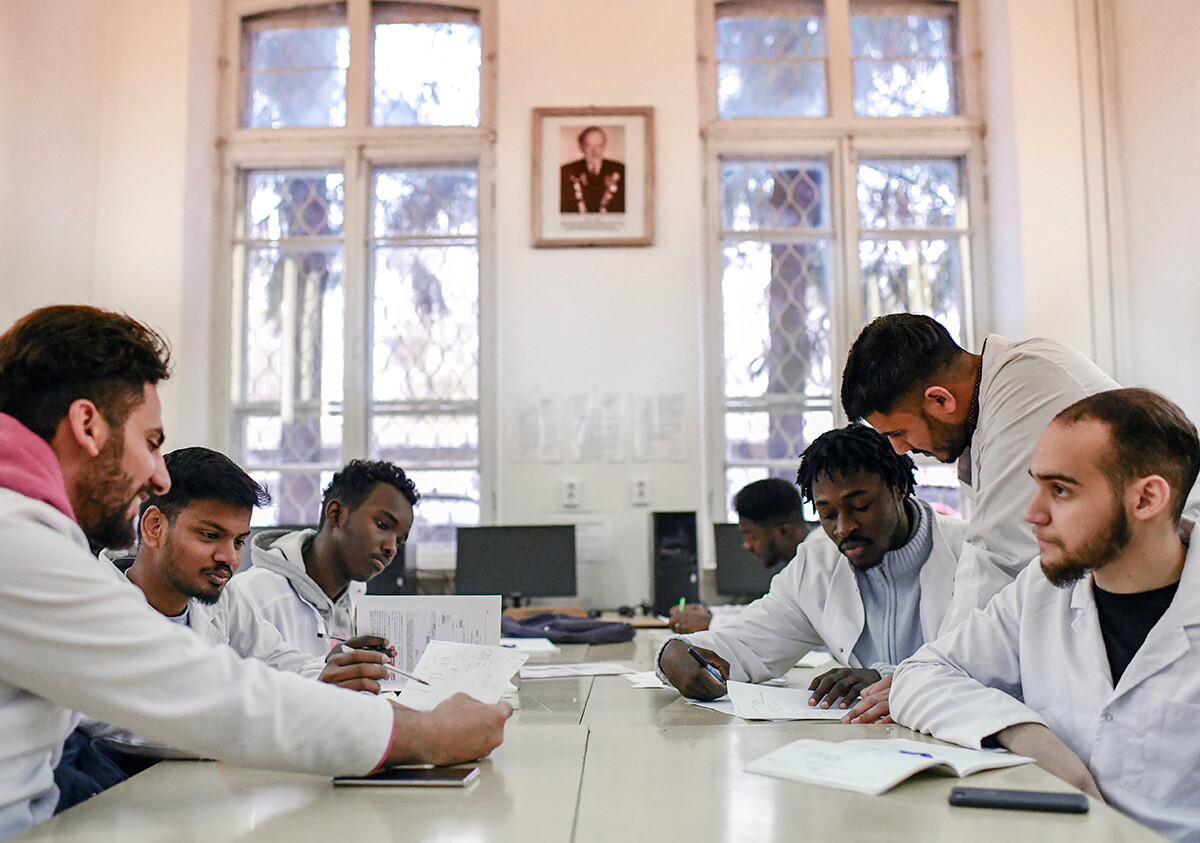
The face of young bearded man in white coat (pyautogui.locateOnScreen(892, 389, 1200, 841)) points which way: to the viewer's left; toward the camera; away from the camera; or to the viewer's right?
to the viewer's left

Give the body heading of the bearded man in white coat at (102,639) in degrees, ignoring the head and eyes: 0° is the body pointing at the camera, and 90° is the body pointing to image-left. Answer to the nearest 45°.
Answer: approximately 270°

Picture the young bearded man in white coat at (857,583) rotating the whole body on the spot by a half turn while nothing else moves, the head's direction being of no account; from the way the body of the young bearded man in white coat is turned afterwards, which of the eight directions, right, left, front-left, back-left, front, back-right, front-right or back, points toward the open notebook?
back-right

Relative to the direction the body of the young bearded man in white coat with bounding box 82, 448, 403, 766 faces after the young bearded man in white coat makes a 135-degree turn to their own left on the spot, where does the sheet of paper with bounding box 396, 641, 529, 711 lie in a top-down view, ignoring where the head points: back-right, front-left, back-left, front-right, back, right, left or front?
back-right

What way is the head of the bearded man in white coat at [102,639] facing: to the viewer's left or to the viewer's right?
to the viewer's right

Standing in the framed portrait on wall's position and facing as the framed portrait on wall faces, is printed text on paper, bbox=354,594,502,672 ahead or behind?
ahead

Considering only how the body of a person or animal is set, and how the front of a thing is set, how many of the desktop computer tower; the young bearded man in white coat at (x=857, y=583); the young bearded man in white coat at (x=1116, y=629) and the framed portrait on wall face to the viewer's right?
0

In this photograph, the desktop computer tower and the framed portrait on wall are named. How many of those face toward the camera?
2

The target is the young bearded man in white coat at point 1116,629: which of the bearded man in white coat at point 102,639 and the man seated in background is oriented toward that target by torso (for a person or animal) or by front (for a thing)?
the bearded man in white coat

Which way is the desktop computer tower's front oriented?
toward the camera

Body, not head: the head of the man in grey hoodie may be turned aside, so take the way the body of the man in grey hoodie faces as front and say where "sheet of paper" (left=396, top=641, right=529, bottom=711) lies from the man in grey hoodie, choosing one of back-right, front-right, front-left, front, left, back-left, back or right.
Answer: front-right

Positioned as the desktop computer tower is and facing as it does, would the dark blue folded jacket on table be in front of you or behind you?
in front

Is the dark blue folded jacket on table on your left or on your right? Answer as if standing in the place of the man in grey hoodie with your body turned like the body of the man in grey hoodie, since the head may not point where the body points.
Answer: on your left

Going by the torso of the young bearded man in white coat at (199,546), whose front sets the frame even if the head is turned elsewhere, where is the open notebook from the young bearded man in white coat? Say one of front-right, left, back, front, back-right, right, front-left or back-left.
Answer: front

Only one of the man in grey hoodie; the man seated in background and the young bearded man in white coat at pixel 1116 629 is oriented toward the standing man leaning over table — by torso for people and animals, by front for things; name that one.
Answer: the man in grey hoodie

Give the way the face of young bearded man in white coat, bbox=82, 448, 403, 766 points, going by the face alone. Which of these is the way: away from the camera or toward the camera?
toward the camera

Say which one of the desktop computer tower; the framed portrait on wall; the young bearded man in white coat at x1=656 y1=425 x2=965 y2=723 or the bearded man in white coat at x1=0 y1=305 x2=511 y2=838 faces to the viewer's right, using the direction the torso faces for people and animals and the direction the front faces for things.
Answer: the bearded man in white coat

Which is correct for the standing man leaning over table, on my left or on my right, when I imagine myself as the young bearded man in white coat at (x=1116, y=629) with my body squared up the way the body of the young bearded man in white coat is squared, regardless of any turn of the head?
on my right
